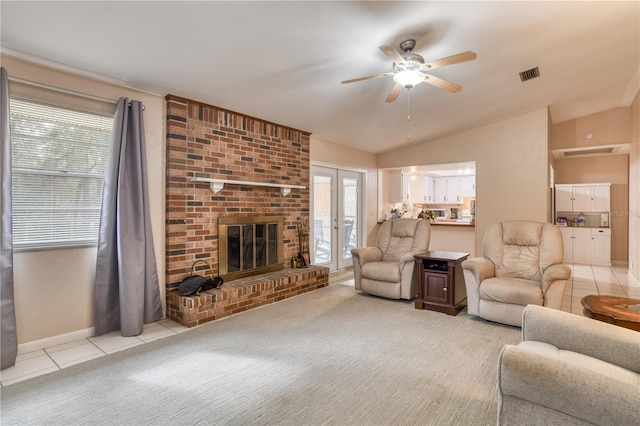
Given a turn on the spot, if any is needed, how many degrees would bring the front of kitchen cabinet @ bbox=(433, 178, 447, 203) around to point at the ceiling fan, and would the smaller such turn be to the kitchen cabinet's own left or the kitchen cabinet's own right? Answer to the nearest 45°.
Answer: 0° — it already faces it

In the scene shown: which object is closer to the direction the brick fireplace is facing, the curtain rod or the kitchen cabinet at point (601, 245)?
the kitchen cabinet

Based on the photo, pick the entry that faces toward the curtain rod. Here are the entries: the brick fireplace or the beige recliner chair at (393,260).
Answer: the beige recliner chair

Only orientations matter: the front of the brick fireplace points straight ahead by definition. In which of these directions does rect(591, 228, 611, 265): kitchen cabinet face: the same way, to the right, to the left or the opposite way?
to the right

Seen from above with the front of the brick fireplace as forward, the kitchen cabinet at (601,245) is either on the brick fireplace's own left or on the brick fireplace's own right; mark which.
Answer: on the brick fireplace's own left

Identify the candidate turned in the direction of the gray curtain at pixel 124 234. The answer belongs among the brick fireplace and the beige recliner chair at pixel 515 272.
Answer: the beige recliner chair

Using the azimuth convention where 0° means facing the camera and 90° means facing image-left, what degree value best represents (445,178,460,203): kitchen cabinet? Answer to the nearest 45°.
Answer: approximately 0°

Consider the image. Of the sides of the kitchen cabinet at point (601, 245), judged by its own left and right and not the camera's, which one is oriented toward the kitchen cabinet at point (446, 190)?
right

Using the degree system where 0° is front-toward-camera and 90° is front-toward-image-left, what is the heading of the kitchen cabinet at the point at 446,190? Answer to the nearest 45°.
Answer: approximately 0°

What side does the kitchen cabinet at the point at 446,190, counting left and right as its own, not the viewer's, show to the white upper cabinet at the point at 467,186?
left
